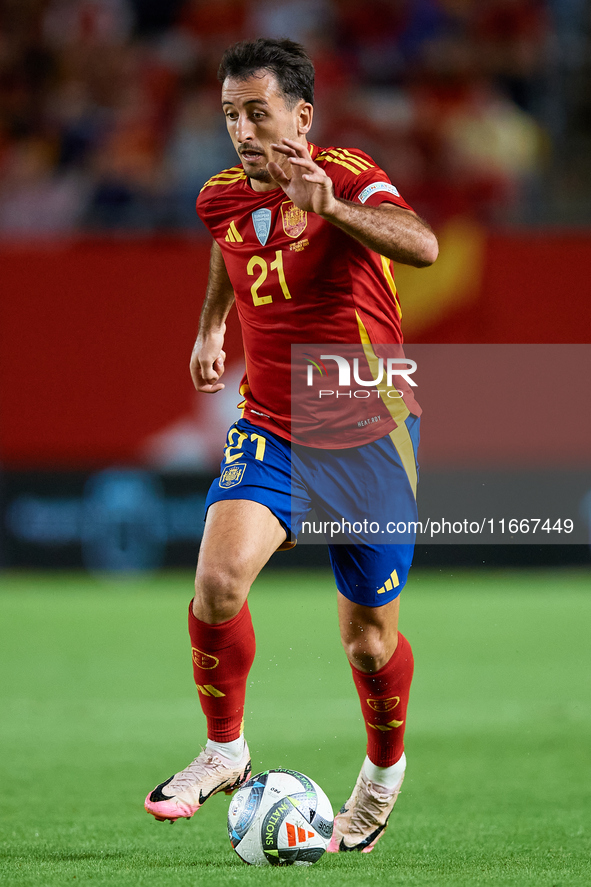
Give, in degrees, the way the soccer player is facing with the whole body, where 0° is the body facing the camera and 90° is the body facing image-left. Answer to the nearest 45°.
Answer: approximately 45°
